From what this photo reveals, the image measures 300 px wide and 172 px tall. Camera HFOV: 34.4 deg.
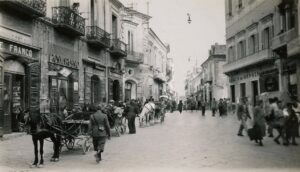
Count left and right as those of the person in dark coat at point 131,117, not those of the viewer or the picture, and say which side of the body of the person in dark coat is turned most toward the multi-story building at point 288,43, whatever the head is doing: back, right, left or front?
right

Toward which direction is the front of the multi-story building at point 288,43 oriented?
to the viewer's left

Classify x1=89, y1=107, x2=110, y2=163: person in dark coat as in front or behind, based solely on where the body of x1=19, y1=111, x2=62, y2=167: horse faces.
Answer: behind

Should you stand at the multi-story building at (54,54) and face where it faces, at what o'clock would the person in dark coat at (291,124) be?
The person in dark coat is roughly at 12 o'clock from the multi-story building.

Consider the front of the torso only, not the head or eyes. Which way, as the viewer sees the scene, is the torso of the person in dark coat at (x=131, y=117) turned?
away from the camera

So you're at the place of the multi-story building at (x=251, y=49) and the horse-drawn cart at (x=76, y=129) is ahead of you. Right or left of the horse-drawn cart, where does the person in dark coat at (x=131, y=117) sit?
right

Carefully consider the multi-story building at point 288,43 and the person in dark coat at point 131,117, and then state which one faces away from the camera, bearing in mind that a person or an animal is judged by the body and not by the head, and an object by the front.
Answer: the person in dark coat

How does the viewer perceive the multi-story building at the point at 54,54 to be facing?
facing the viewer and to the right of the viewer

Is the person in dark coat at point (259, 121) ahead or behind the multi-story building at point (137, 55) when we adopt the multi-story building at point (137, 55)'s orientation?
ahead
